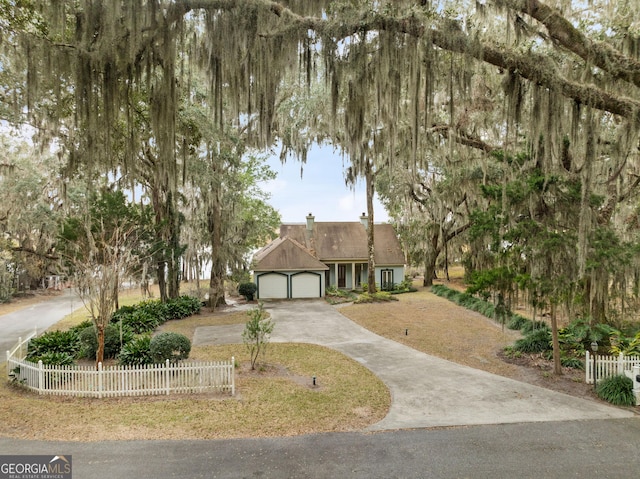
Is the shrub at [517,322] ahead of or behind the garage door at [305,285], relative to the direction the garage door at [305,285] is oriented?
ahead

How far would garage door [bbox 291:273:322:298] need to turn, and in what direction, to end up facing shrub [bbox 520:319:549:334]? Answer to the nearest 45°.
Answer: approximately 45° to its left

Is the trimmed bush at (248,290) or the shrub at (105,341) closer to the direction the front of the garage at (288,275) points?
the shrub

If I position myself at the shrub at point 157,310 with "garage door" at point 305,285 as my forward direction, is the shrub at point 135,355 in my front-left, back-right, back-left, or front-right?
back-right

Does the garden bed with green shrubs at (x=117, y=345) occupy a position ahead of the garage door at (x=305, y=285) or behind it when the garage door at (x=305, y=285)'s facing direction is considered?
ahead

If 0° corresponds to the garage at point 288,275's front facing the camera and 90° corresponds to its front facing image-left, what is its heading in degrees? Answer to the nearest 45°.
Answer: approximately 0°

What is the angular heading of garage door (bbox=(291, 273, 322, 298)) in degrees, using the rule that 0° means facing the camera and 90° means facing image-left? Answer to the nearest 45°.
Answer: approximately 0°
